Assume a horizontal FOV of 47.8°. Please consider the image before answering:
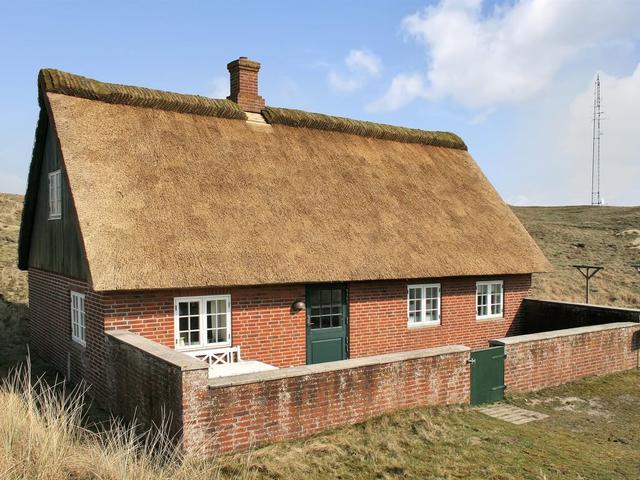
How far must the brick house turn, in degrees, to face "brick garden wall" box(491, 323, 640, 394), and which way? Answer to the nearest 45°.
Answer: approximately 45° to its left

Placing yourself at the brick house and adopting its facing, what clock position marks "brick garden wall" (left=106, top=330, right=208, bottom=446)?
The brick garden wall is roughly at 2 o'clock from the brick house.

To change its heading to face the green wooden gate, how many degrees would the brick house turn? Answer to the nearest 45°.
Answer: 0° — it already faces it

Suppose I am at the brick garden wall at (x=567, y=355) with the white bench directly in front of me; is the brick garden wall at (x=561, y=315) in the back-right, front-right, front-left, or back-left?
back-right

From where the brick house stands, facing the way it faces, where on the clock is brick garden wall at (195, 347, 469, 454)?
The brick garden wall is roughly at 1 o'clock from the brick house.

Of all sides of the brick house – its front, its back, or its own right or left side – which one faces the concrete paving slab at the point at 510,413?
front

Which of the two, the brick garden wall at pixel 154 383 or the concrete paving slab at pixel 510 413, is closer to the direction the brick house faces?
the concrete paving slab

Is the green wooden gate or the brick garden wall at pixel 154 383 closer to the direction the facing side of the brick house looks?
the green wooden gate
